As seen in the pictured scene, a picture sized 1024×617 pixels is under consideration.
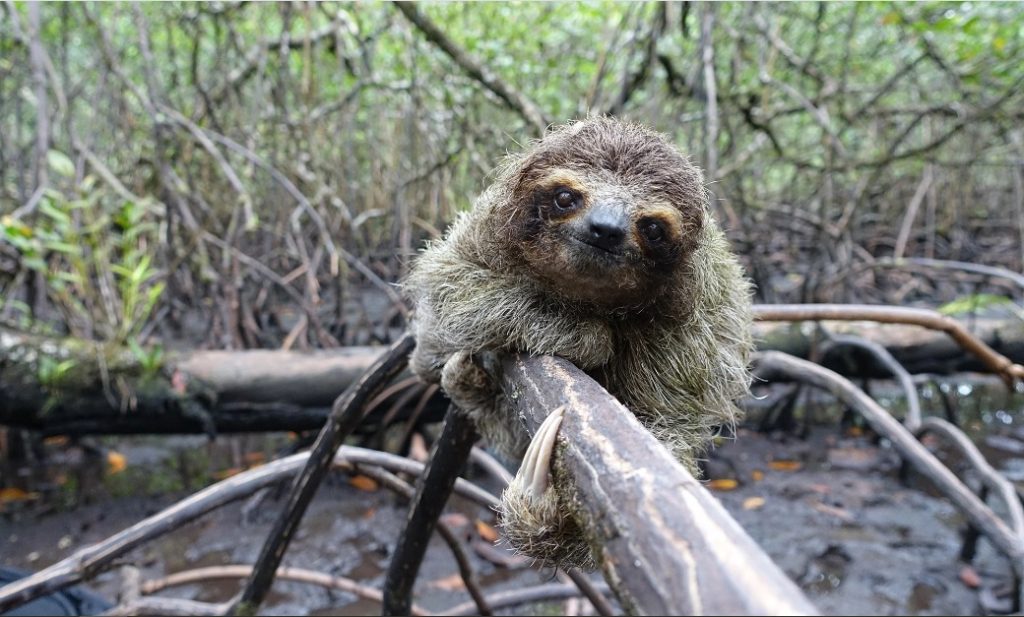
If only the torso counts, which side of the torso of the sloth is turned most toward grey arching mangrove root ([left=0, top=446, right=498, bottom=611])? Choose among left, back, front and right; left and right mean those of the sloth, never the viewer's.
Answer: right

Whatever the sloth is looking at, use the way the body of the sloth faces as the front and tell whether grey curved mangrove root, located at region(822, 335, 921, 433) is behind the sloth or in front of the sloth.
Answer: behind

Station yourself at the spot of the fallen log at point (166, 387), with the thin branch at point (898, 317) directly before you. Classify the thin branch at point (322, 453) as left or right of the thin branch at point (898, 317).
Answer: right

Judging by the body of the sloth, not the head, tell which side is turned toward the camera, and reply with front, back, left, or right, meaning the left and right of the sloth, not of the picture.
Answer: front
